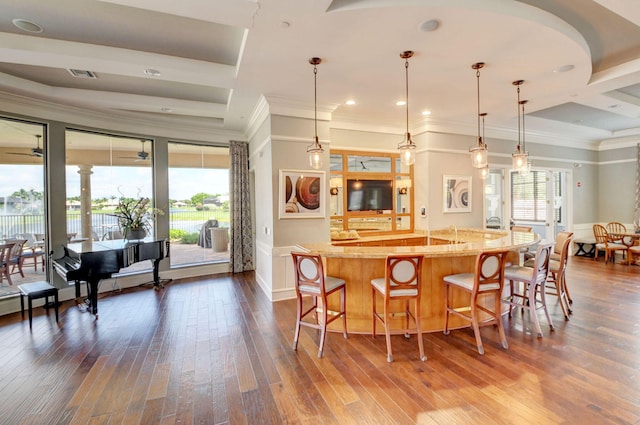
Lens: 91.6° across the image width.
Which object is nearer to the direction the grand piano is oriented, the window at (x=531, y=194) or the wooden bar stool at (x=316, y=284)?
the wooden bar stool

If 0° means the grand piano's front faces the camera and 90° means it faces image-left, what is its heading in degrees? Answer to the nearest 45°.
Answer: approximately 45°

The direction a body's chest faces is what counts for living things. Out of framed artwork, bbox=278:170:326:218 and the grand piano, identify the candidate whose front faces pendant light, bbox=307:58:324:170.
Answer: the framed artwork

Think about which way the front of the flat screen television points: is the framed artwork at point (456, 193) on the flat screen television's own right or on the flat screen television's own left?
on the flat screen television's own left

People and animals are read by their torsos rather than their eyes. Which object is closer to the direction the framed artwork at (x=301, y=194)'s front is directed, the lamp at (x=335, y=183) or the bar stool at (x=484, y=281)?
the bar stool

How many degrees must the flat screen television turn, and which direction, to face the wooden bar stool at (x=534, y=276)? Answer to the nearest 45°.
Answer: approximately 45° to its left

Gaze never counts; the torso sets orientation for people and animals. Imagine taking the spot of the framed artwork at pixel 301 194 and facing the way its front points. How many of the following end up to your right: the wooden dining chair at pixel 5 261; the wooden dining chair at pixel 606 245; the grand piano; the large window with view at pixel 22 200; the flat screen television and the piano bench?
4

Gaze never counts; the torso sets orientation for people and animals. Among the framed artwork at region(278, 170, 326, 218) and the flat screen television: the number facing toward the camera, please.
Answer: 2

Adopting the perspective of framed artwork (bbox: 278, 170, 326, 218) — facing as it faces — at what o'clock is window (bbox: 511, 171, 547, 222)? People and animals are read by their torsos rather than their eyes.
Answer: The window is roughly at 8 o'clock from the framed artwork.

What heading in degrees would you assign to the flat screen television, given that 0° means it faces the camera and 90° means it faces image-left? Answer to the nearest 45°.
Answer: approximately 0°

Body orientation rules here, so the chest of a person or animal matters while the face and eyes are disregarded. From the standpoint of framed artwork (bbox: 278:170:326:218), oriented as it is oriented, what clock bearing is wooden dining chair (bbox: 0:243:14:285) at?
The wooden dining chair is roughly at 3 o'clock from the framed artwork.

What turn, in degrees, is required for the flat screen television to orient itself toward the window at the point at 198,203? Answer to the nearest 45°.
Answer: approximately 90° to its right
